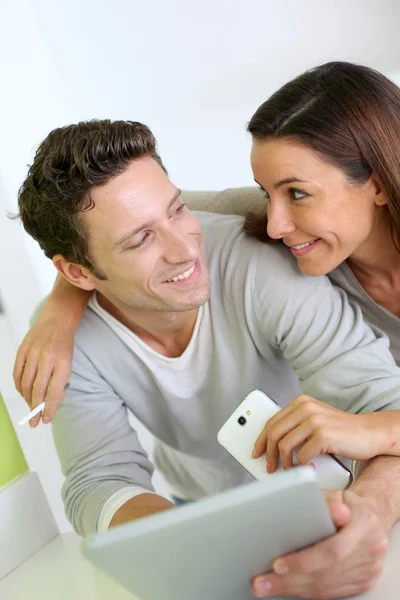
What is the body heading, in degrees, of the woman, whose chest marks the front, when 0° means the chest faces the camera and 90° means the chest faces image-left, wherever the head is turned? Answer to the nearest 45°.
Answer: approximately 45°
